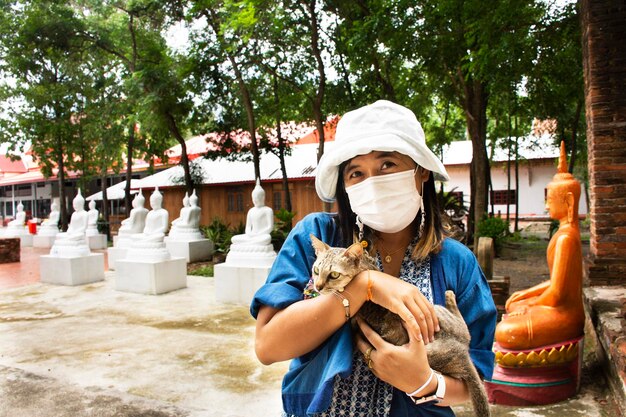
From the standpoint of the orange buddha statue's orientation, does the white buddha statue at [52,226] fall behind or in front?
in front

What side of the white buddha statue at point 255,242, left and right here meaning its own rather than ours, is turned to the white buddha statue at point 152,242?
right

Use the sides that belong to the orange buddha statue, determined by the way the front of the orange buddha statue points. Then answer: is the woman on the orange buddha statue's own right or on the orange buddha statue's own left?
on the orange buddha statue's own left

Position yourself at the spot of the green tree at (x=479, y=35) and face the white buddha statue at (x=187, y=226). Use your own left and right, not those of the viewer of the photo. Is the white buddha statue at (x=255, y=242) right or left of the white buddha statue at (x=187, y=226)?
left

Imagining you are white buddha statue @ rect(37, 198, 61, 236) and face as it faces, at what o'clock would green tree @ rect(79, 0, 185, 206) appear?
The green tree is roughly at 8 o'clock from the white buddha statue.

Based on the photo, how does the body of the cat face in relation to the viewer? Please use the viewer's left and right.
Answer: facing to the left of the viewer

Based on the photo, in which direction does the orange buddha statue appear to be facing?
to the viewer's left

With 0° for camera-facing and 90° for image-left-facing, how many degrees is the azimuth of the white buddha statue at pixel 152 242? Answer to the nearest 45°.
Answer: approximately 45°
